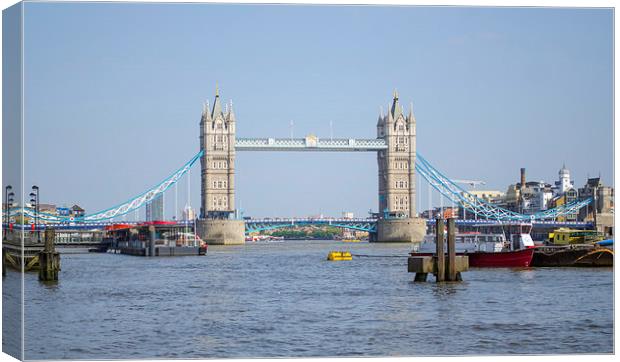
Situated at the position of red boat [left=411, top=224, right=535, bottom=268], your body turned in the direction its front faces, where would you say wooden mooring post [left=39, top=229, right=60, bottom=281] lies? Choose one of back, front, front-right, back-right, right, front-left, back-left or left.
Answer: back-right

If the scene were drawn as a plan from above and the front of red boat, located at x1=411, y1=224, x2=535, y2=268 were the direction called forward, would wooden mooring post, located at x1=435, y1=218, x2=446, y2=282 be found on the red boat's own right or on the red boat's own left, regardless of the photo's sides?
on the red boat's own right

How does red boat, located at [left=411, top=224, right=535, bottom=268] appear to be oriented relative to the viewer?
to the viewer's right

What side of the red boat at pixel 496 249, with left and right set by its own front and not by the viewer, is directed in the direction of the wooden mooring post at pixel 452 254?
right

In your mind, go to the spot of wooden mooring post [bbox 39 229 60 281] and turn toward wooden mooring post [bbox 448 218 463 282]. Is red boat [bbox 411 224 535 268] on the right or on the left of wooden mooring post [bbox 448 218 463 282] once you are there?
left
